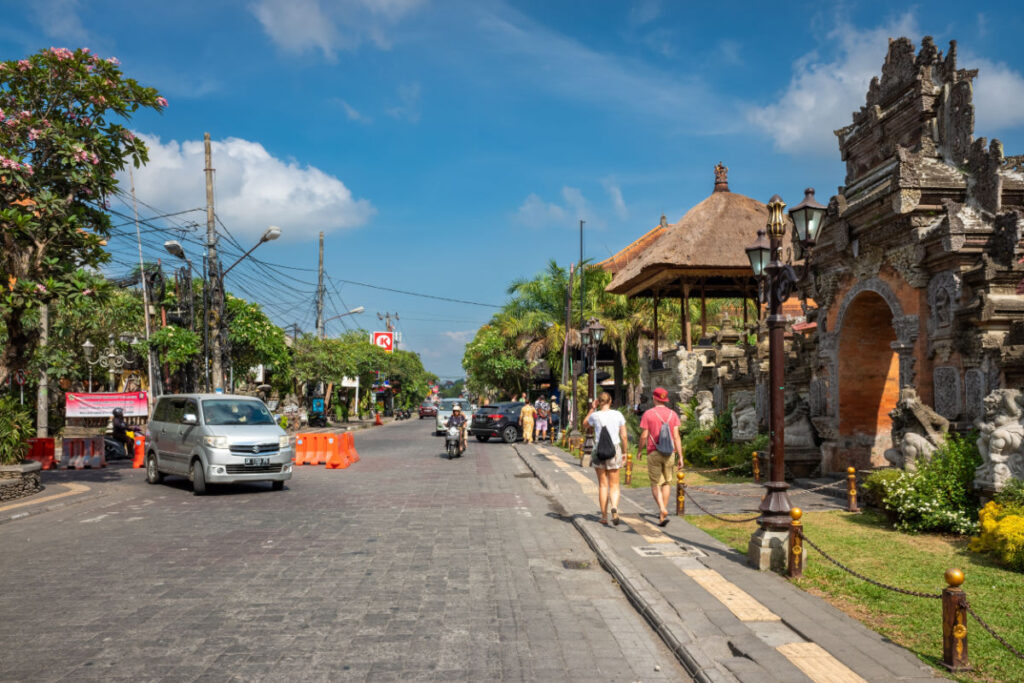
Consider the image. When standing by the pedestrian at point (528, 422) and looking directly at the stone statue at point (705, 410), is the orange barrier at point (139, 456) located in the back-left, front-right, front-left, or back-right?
front-right

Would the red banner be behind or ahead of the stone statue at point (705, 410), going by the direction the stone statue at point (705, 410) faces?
ahead

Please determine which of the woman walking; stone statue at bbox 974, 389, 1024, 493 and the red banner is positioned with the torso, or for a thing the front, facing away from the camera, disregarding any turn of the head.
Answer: the woman walking

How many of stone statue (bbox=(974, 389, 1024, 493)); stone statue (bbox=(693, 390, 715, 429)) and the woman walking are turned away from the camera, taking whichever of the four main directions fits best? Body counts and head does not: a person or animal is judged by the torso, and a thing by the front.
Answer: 1

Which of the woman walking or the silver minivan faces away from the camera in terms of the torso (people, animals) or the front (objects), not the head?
the woman walking

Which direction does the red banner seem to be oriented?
toward the camera

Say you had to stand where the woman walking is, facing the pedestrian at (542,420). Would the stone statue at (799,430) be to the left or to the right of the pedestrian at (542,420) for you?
right

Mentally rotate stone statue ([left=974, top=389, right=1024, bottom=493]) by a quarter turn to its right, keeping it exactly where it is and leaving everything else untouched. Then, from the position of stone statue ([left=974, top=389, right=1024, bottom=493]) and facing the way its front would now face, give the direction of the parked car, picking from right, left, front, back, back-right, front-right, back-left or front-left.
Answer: front

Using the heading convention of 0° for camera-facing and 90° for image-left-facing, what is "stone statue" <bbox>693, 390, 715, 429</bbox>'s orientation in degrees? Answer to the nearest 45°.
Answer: approximately 45°

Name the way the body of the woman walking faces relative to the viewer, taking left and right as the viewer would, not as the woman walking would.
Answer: facing away from the viewer

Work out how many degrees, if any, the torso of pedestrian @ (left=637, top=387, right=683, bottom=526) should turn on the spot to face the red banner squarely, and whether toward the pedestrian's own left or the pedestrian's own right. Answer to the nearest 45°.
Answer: approximately 45° to the pedestrian's own left

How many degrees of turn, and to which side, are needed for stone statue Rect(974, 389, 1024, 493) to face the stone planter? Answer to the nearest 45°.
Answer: approximately 45° to its right

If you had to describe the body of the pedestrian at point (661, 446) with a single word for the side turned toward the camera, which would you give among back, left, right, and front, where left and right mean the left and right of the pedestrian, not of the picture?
back

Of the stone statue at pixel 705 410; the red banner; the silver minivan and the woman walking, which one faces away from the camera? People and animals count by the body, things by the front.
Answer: the woman walking

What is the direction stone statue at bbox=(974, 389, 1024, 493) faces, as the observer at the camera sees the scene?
facing the viewer and to the left of the viewer
